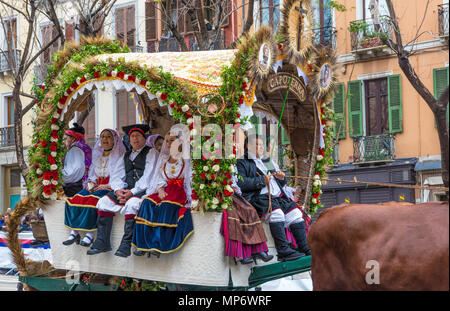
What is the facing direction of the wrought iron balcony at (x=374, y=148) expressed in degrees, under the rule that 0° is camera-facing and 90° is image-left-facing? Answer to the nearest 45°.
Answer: approximately 0°

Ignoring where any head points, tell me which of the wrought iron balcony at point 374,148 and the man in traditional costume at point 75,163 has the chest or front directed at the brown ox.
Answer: the wrought iron balcony

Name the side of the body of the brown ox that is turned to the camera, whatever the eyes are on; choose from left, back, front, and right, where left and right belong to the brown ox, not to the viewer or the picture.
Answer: right

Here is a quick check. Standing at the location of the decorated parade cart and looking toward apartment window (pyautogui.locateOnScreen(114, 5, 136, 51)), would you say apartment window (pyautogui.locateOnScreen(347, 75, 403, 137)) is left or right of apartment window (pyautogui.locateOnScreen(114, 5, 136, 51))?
right

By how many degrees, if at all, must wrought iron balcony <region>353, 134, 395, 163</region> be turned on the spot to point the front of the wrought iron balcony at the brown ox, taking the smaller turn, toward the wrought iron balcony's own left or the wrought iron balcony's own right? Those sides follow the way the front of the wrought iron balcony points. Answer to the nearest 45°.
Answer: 0° — it already faces it

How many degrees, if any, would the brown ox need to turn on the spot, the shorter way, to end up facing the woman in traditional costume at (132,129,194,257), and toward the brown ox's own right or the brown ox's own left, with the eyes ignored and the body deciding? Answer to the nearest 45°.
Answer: approximately 135° to the brown ox's own left

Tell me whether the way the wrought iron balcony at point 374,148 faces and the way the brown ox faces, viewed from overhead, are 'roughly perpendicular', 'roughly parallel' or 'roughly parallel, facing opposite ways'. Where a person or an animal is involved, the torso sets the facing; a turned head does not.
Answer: roughly perpendicular

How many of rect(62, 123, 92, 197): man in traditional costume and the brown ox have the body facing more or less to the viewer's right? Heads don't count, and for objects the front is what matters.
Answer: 1
